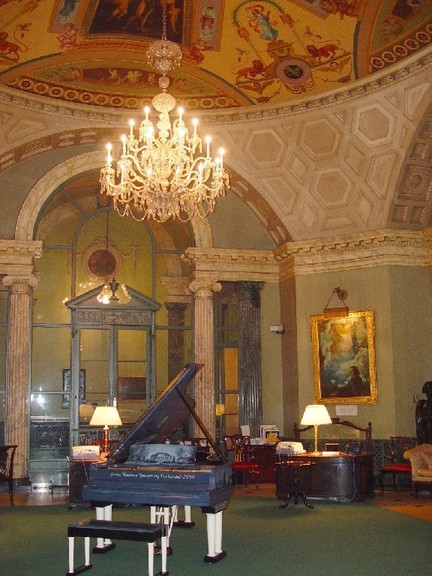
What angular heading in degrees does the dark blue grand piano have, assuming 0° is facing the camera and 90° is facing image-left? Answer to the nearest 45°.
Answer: approximately 45°

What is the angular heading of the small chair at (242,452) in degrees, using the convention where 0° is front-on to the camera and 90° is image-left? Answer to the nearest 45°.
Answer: approximately 315°

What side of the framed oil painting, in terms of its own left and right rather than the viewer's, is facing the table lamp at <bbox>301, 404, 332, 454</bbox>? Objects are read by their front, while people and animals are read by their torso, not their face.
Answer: front

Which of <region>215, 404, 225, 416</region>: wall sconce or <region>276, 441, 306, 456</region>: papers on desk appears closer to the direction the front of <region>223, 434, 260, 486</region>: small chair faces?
the papers on desk

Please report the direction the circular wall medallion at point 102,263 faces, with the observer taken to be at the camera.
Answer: facing the viewer

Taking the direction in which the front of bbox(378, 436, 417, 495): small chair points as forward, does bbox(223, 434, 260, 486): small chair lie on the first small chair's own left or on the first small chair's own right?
on the first small chair's own right

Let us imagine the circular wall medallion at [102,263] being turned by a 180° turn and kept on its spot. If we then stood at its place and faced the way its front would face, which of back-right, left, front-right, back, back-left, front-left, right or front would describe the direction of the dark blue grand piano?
back
